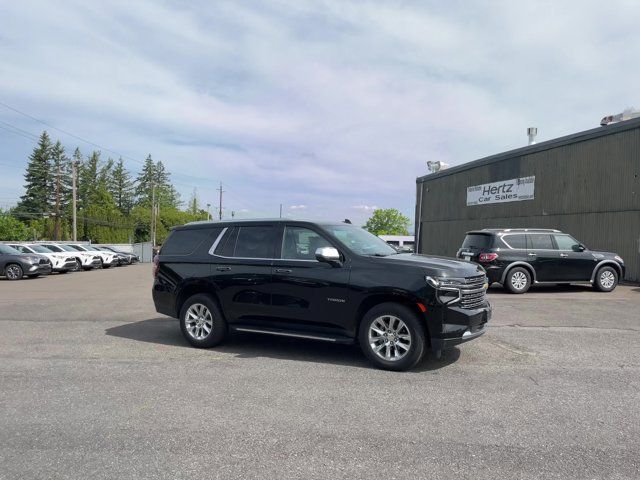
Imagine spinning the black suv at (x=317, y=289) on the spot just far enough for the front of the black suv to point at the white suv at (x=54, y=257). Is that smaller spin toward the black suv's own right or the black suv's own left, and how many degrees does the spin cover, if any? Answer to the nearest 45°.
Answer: approximately 180°

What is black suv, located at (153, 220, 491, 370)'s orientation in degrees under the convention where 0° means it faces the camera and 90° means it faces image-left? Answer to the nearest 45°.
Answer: approximately 315°

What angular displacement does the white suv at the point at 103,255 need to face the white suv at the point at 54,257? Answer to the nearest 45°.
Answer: approximately 45° to its right

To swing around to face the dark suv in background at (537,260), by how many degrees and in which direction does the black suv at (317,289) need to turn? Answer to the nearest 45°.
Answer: approximately 90° to its left

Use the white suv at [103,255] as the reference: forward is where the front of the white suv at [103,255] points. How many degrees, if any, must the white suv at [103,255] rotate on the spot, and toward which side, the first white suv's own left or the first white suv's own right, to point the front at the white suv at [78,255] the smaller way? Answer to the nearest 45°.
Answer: approximately 45° to the first white suv's own right
